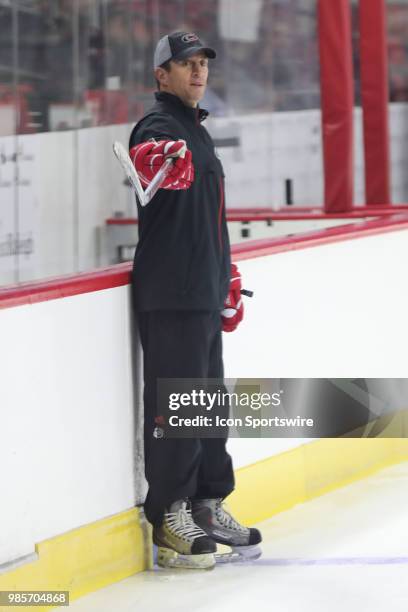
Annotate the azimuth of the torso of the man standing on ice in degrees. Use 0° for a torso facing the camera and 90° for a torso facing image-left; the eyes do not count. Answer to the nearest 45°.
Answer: approximately 315°

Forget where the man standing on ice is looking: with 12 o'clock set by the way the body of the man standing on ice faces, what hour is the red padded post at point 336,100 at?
The red padded post is roughly at 8 o'clock from the man standing on ice.

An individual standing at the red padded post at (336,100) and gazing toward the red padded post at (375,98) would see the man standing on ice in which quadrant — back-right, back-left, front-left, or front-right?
back-right
